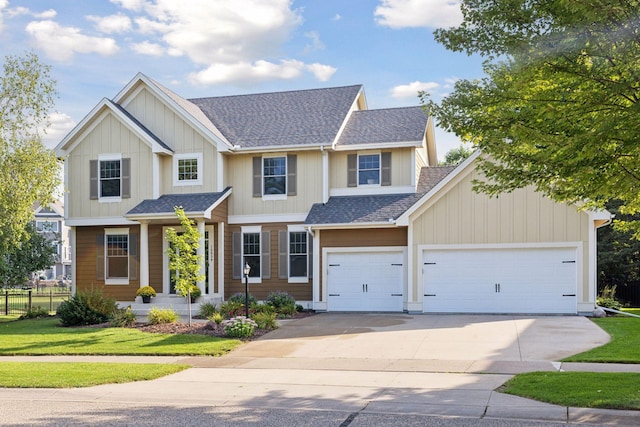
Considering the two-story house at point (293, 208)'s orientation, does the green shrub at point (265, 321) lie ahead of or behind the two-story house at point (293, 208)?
ahead

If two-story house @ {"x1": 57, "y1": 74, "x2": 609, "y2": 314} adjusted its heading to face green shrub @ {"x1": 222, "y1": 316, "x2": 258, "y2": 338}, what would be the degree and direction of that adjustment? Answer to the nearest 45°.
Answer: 0° — it already faces it

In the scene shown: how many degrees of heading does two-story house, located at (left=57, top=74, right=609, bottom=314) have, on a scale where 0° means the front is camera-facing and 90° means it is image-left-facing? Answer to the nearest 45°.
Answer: approximately 0°

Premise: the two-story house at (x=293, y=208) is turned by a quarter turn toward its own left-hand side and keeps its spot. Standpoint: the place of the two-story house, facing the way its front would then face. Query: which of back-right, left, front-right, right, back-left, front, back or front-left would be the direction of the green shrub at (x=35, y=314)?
back

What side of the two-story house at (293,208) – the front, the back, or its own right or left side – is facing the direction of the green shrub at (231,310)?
front

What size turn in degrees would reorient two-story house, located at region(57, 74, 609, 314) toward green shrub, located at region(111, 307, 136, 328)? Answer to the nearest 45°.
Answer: approximately 45° to its right

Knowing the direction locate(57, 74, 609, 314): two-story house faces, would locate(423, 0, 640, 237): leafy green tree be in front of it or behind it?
in front
